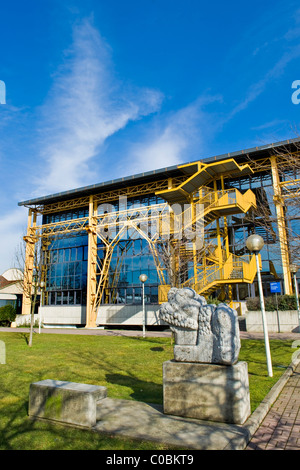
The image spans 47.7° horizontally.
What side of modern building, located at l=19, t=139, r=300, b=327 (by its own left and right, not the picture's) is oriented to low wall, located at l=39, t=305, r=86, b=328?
right

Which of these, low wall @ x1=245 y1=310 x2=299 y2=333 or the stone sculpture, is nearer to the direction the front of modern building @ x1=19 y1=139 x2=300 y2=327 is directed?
the stone sculpture

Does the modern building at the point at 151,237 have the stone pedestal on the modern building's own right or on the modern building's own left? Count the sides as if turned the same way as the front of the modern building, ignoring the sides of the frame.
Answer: on the modern building's own left

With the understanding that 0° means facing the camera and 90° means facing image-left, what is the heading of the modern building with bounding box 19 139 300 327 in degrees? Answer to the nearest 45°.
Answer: approximately 45°

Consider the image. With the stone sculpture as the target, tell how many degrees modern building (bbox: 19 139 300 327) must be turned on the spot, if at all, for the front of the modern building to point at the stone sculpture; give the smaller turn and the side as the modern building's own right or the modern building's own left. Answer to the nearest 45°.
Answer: approximately 45° to the modern building's own left

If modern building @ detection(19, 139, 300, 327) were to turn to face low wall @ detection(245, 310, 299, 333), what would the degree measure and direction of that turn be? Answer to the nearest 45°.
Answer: approximately 90° to its left

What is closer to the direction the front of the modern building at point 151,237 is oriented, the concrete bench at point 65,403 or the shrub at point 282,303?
the concrete bench
